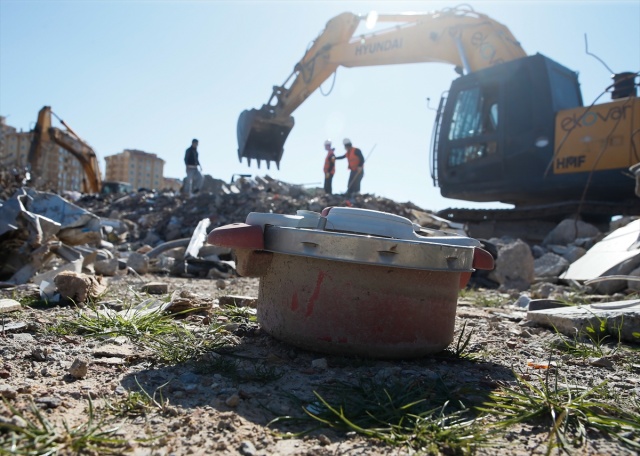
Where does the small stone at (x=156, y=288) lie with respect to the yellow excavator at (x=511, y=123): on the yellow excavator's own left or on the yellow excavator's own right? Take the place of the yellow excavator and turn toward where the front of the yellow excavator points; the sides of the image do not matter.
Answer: on the yellow excavator's own left

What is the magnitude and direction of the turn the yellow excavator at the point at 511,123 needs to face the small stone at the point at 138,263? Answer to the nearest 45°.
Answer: approximately 45° to its left

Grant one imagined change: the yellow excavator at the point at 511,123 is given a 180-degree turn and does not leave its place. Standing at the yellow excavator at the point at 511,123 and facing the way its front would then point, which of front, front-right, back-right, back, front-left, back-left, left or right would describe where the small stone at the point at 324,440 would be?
right

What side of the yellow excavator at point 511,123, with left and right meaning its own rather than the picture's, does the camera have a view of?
left

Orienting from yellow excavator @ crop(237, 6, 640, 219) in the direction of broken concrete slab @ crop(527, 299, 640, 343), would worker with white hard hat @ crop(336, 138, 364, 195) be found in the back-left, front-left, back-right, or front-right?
back-right

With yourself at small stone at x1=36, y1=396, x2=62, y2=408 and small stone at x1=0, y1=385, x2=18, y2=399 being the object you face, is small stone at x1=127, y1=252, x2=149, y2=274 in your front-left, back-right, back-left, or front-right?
front-right

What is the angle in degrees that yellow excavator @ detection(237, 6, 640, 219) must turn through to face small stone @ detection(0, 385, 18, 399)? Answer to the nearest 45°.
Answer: approximately 90° to its left

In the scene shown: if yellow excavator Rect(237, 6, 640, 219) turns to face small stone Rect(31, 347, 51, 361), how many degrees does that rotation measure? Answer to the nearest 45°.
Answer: approximately 90° to its left

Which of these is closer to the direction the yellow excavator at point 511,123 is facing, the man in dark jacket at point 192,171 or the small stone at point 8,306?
the man in dark jacket

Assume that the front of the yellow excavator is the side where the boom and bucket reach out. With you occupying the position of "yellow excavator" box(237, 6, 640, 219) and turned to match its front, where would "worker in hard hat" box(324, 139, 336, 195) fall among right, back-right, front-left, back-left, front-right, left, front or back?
front-right

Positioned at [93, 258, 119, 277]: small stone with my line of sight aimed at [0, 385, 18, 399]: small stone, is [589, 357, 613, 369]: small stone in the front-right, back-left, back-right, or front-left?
front-left
